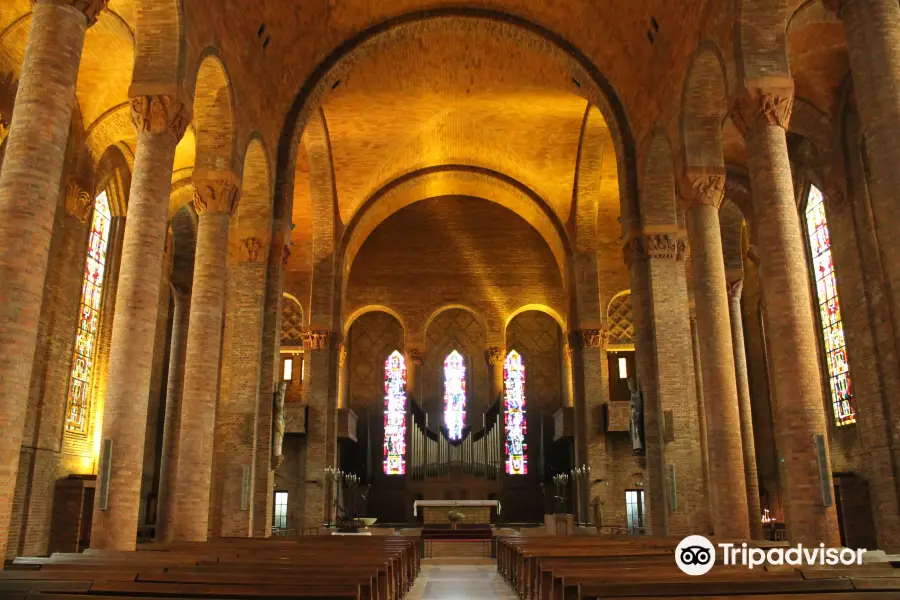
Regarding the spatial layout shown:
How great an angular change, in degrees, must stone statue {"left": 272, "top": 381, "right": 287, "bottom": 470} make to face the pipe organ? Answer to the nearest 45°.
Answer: approximately 90° to its left

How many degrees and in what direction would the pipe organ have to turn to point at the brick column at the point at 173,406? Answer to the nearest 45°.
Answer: approximately 45° to its right

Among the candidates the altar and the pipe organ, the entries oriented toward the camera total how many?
2

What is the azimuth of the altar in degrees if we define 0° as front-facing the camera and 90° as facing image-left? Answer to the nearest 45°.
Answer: approximately 0°

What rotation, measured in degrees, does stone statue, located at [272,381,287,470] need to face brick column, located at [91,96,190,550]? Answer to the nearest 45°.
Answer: approximately 45° to its right

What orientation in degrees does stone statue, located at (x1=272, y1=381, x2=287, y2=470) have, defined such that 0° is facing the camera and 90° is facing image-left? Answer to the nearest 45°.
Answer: approximately 315°

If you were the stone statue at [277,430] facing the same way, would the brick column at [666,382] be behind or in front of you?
in front

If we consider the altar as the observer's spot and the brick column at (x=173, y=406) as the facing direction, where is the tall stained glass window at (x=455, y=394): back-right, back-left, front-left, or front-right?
back-right

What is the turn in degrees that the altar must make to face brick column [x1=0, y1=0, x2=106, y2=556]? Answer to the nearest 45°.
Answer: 0° — it already faces it

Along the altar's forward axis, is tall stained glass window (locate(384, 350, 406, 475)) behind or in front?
behind

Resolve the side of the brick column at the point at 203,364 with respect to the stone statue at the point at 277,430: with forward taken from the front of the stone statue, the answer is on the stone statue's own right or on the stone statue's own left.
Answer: on the stone statue's own right

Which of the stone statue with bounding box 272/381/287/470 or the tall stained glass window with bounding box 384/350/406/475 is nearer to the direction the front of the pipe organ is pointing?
the stone statue

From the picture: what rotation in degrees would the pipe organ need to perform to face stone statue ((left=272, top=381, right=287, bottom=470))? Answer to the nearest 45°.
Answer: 0° — it already faces it
